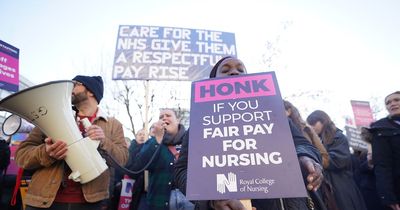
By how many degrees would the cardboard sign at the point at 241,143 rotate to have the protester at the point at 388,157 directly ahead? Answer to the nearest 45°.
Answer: approximately 135° to its left

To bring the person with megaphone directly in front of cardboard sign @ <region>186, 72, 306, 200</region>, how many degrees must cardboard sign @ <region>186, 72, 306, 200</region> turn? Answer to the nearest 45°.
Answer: approximately 90° to its right

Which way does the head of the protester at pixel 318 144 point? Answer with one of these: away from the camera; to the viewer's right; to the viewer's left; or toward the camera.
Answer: to the viewer's left

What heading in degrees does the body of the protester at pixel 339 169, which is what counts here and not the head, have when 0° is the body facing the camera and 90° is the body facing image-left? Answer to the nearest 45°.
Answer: approximately 90°

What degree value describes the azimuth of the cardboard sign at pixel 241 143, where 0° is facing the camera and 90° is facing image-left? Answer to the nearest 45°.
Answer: approximately 0°

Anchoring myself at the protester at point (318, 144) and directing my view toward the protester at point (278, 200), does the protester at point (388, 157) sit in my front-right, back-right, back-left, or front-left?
back-left

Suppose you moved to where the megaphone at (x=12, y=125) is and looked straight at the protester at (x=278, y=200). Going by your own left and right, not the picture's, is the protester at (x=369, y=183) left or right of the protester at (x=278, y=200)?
left

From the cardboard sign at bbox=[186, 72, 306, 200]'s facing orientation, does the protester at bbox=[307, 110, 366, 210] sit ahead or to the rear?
to the rear
